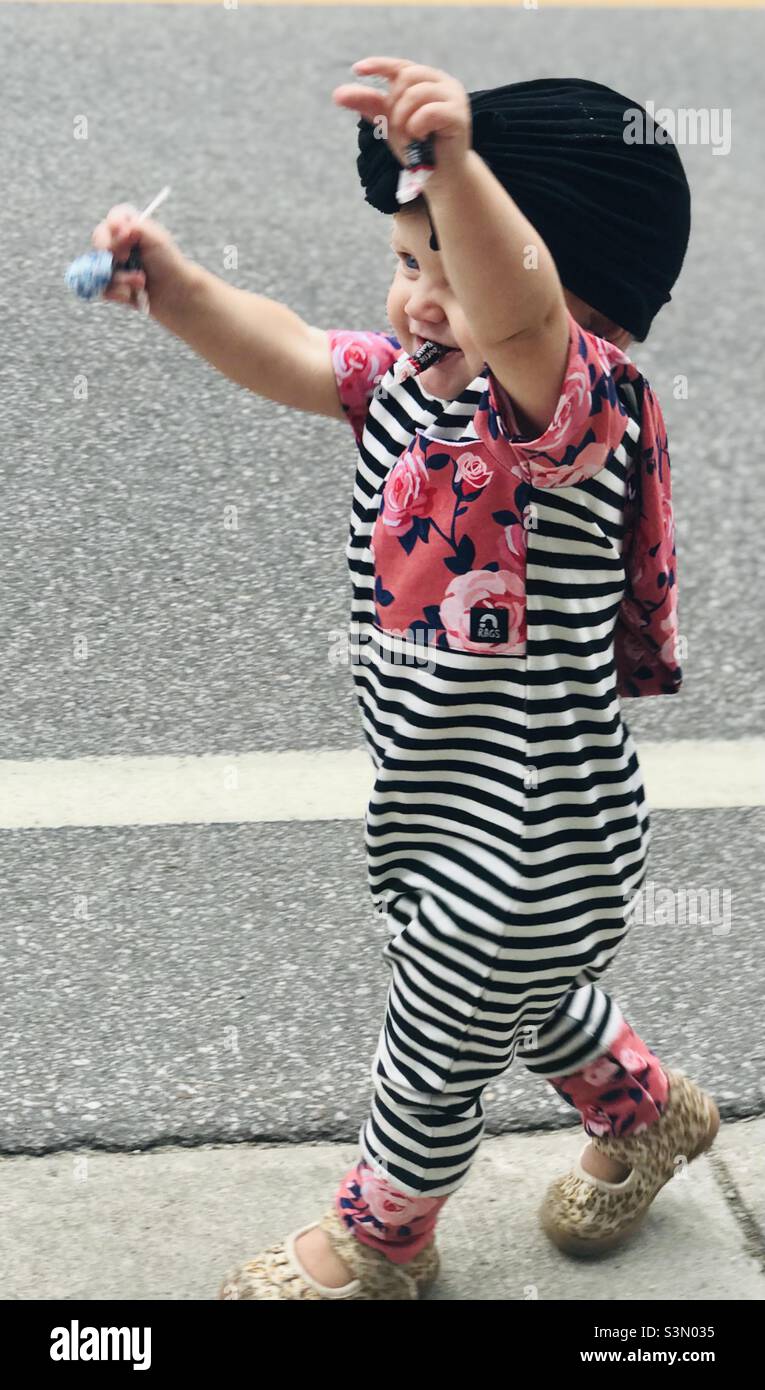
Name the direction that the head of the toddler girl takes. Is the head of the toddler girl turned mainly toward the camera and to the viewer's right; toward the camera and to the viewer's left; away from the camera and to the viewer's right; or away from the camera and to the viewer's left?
toward the camera and to the viewer's left

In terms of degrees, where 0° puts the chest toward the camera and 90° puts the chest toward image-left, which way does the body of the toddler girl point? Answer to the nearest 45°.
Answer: approximately 45°
